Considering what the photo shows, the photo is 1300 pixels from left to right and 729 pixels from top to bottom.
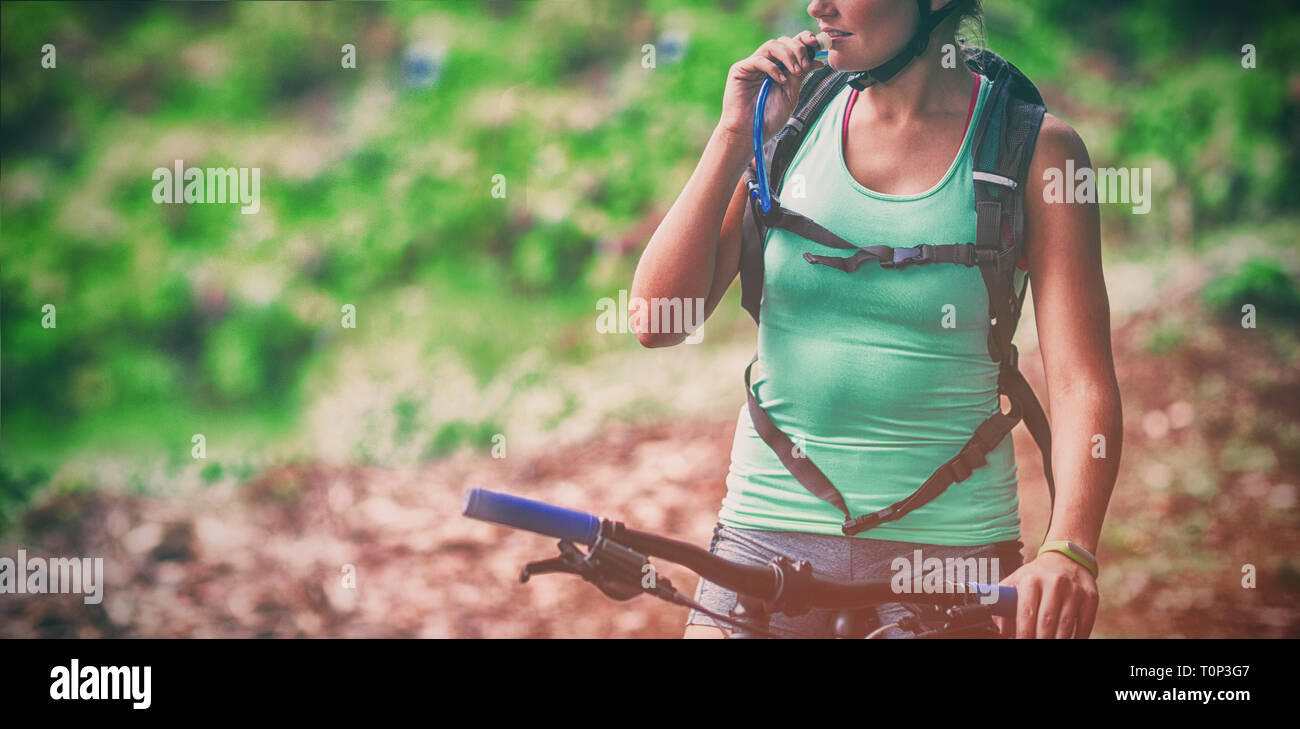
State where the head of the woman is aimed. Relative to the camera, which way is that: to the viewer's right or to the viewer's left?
to the viewer's left

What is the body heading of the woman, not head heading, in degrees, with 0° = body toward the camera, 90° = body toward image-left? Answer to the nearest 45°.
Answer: approximately 0°
